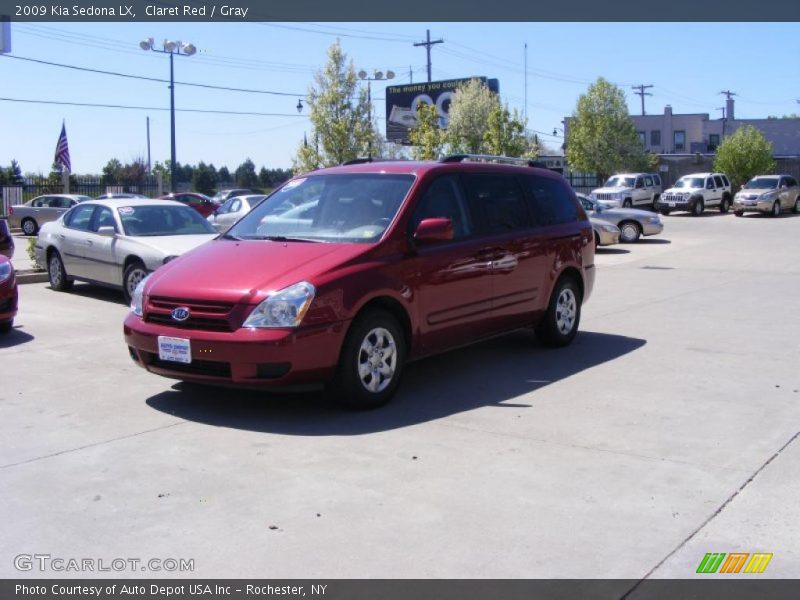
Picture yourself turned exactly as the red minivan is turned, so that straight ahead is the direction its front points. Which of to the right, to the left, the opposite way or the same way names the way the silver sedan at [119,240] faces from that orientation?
to the left

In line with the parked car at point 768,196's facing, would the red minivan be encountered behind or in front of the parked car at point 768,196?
in front

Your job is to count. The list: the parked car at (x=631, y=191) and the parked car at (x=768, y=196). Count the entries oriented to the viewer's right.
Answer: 0

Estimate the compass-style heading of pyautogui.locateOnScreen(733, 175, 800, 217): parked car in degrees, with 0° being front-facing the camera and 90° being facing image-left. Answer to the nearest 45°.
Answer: approximately 45°

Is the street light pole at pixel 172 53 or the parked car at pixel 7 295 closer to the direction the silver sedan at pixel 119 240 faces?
the parked car

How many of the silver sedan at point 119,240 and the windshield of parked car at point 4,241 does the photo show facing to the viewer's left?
0

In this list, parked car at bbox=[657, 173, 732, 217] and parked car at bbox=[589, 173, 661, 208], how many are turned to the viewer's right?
0

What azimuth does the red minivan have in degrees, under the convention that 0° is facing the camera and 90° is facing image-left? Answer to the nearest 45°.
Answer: approximately 45°
